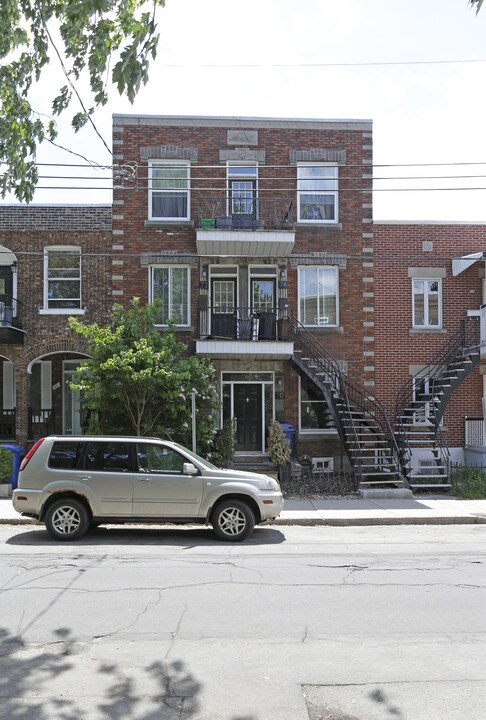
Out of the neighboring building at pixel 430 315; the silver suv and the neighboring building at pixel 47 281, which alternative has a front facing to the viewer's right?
the silver suv

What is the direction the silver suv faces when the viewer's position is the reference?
facing to the right of the viewer

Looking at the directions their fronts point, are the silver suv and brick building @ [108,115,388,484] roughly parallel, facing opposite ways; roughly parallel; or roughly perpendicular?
roughly perpendicular

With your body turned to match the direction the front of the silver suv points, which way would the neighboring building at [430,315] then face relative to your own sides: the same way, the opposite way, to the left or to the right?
to the right

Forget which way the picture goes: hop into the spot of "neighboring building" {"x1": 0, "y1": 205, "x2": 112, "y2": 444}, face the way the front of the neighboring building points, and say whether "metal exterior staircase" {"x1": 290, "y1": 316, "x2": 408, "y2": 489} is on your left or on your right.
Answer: on your left

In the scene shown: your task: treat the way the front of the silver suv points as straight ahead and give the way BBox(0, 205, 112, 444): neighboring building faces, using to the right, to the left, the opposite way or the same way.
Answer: to the right

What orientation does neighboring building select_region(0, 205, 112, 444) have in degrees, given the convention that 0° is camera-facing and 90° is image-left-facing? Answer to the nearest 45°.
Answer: approximately 0°

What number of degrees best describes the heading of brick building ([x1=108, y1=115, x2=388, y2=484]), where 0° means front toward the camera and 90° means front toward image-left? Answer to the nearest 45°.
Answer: approximately 0°
